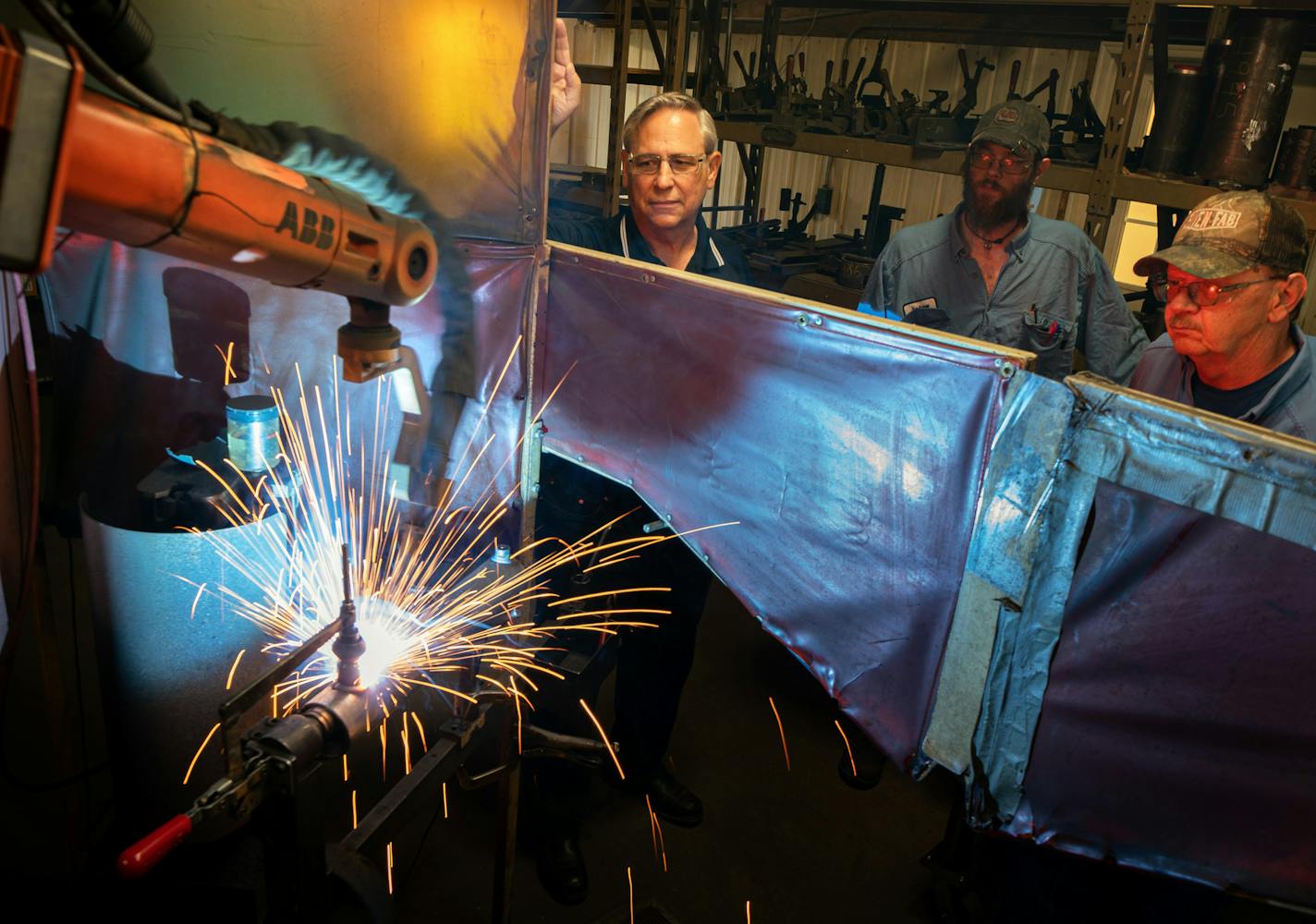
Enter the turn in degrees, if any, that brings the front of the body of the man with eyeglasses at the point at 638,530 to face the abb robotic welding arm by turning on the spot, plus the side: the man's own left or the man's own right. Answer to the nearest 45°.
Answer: approximately 45° to the man's own right

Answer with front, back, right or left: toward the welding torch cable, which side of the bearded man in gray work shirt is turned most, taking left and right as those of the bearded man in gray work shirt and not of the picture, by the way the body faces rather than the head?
front

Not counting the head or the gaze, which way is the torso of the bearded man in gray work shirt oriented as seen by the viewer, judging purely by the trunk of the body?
toward the camera

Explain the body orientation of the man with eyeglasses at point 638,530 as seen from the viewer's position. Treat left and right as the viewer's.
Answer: facing the viewer and to the right of the viewer

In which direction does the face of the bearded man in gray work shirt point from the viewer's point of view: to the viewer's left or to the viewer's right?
to the viewer's left

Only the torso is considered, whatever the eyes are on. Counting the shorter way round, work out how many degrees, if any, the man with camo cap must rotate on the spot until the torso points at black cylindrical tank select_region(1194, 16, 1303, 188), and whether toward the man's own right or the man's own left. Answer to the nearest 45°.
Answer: approximately 135° to the man's own right

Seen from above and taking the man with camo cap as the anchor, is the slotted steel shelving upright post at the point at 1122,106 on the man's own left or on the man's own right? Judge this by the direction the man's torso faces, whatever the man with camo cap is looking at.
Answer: on the man's own right

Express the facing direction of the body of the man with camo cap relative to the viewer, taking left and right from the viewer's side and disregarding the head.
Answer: facing the viewer and to the left of the viewer

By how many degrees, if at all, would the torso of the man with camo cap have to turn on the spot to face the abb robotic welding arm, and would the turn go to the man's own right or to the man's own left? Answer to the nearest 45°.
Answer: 0° — they already face it

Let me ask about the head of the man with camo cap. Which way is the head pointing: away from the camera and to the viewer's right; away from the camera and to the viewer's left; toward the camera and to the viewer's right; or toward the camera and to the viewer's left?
toward the camera and to the viewer's left
